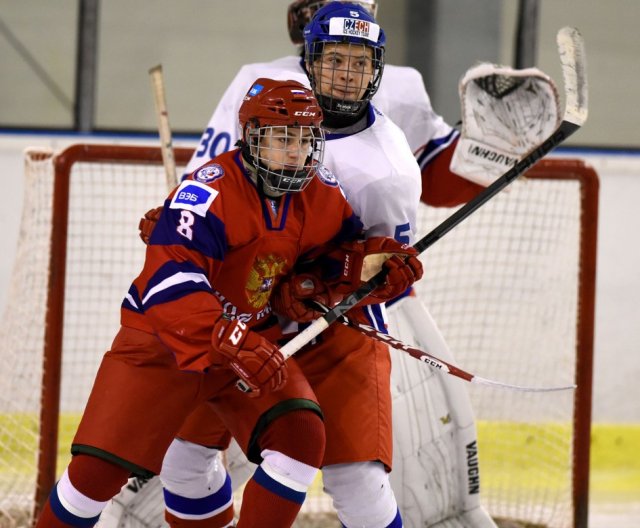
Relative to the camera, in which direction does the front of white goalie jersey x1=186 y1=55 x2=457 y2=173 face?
toward the camera

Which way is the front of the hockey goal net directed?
toward the camera

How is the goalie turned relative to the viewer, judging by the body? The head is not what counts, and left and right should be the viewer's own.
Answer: facing the viewer

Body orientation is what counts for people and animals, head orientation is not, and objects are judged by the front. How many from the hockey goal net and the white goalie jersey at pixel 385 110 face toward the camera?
2

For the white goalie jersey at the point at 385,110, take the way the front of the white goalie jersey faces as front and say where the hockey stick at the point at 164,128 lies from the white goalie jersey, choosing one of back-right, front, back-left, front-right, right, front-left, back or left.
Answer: right

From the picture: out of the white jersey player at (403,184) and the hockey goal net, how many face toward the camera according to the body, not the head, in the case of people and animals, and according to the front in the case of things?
2

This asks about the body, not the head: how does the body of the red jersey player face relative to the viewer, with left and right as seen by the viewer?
facing the viewer and to the right of the viewer

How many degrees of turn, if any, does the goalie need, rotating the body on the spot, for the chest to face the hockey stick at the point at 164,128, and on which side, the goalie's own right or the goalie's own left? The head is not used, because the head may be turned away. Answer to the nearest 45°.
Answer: approximately 90° to the goalie's own right

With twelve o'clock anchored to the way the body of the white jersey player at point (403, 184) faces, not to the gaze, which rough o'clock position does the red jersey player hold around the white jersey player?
The red jersey player is roughly at 1 o'clock from the white jersey player.

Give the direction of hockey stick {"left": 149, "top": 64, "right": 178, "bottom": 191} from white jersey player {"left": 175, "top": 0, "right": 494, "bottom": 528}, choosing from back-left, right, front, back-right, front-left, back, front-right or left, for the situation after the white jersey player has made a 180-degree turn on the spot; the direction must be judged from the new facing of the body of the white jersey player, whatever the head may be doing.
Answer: left

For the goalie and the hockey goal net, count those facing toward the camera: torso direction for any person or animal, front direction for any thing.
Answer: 2

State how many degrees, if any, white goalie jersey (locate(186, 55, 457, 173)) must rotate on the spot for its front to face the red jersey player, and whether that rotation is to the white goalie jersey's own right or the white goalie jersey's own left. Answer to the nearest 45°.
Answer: approximately 45° to the white goalie jersey's own right
